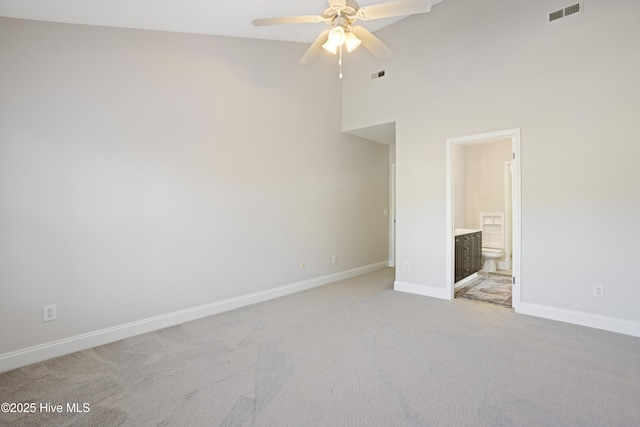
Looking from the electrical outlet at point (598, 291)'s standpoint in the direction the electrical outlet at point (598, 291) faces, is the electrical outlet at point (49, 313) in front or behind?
in front

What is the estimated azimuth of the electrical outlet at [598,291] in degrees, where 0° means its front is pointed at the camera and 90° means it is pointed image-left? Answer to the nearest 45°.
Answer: approximately 0°

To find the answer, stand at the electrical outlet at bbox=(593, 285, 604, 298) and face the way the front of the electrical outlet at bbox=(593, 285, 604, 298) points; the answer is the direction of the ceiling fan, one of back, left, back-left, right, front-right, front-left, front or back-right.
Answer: front-right

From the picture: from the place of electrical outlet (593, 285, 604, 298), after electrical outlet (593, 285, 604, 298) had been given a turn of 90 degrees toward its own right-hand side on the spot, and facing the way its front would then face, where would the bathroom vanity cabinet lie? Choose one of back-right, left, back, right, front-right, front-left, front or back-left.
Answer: front-right
